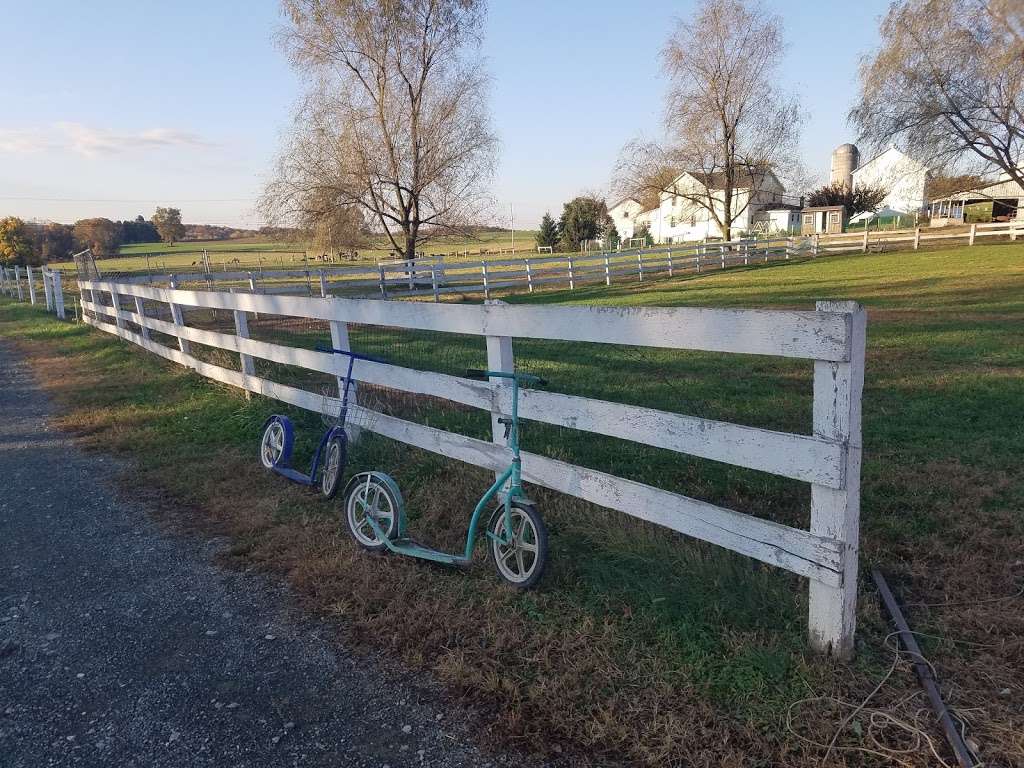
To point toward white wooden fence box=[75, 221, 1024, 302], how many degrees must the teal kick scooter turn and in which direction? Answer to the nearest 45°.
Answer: approximately 135° to its left

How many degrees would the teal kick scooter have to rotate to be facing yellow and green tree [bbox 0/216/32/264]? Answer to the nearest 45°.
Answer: approximately 180°

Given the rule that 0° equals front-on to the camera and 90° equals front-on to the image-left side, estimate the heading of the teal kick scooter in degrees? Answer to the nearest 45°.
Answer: approximately 315°

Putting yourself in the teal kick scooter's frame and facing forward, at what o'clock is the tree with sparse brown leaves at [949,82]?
The tree with sparse brown leaves is roughly at 9 o'clock from the teal kick scooter.
